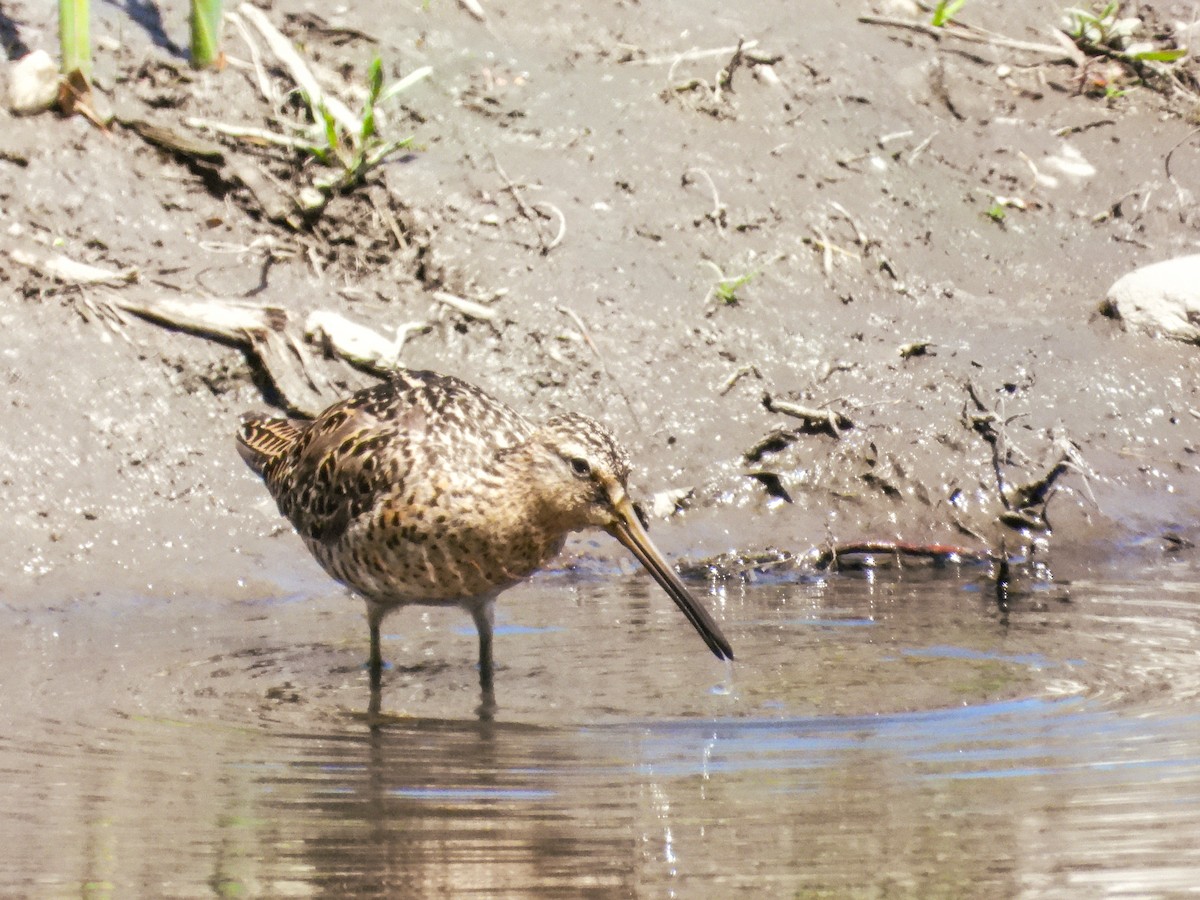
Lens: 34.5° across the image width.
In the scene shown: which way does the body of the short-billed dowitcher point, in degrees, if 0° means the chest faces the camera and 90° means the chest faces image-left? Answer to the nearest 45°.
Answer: approximately 315°

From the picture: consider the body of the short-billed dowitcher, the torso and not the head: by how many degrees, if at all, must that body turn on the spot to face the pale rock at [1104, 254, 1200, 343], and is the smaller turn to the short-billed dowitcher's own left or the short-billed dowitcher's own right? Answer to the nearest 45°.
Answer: approximately 90° to the short-billed dowitcher's own left

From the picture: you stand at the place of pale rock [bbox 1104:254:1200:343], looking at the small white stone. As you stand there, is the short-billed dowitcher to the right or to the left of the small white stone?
left

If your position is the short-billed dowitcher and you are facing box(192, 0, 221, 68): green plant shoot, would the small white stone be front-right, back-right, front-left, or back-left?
front-left

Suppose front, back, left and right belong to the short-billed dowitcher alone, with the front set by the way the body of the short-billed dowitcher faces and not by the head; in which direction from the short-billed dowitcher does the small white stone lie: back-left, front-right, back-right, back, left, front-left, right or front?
back

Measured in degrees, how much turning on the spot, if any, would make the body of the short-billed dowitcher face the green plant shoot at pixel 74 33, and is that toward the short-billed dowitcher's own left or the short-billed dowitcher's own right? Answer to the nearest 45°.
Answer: approximately 180°

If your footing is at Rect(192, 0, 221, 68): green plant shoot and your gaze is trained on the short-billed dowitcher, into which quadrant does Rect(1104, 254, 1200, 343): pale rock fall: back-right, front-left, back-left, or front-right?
front-left
